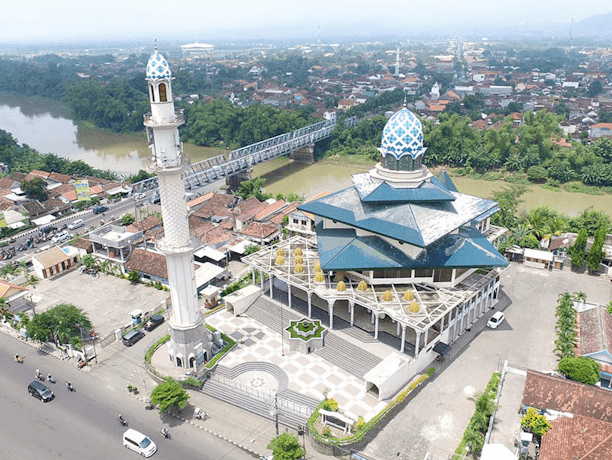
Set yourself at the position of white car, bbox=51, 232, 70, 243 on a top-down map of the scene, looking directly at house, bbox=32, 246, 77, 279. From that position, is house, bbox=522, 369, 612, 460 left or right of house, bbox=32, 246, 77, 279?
left

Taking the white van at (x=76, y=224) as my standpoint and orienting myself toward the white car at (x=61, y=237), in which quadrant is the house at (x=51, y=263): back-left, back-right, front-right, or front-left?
front-left

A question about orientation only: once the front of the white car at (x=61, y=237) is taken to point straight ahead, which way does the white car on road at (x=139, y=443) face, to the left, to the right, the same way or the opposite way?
to the left

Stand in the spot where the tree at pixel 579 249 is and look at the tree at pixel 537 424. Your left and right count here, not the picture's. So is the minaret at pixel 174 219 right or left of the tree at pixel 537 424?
right

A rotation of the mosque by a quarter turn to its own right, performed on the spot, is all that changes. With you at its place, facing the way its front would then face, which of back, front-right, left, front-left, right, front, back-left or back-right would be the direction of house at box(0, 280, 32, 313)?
front-left

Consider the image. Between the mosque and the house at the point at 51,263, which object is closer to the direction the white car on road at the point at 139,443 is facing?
the mosque

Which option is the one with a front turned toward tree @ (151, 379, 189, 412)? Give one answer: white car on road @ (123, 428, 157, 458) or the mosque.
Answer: the mosque

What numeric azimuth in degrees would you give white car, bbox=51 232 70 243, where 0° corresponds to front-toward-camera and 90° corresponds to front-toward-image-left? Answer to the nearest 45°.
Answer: approximately 45°
